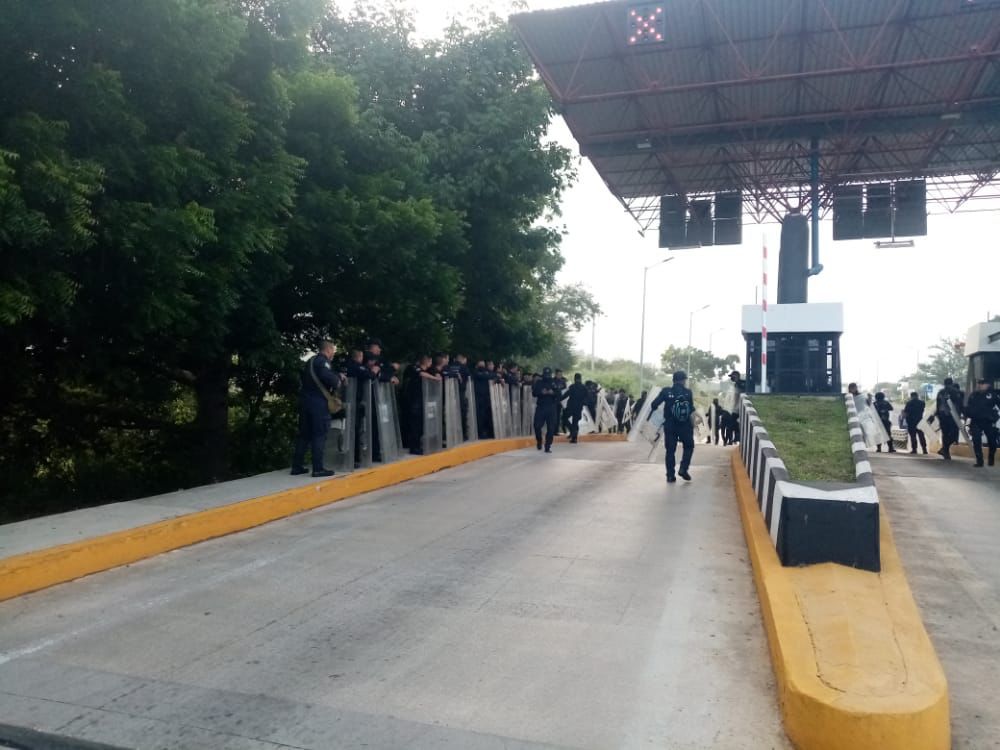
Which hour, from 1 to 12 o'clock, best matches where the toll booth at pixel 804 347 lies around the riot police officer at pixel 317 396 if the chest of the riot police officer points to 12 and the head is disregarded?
The toll booth is roughly at 11 o'clock from the riot police officer.

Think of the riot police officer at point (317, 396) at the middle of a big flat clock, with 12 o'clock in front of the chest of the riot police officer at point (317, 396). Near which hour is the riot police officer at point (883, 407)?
the riot police officer at point (883, 407) is roughly at 11 o'clock from the riot police officer at point (317, 396).

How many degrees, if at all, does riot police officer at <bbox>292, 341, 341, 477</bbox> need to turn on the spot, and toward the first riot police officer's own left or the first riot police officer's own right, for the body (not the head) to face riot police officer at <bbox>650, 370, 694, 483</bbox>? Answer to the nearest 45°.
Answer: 0° — they already face them

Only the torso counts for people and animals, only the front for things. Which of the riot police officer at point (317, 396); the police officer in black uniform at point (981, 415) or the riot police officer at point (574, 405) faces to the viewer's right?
the riot police officer at point (317, 396)

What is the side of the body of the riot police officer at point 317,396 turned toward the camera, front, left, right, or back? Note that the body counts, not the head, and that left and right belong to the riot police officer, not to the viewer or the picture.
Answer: right

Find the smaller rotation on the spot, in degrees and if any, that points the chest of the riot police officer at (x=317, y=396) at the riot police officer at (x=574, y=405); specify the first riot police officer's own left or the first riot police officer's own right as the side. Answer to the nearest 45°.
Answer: approximately 45° to the first riot police officer's own left

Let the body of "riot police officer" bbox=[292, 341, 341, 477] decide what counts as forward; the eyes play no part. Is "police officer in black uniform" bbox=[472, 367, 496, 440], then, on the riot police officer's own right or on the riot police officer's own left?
on the riot police officer's own left

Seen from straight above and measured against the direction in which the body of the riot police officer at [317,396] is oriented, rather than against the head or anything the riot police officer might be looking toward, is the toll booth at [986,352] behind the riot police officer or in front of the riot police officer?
in front

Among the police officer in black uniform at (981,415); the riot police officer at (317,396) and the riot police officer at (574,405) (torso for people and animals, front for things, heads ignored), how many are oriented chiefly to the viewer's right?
1

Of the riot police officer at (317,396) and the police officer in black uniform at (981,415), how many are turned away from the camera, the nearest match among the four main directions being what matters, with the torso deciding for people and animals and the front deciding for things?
0
